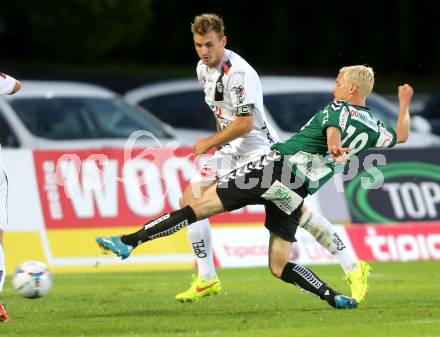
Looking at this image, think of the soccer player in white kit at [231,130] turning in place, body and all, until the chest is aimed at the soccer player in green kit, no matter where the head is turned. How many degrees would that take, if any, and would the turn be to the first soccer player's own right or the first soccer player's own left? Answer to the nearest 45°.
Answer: approximately 90° to the first soccer player's own left

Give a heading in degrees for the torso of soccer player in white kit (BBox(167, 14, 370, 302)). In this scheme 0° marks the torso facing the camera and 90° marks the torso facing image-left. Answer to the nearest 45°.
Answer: approximately 45°

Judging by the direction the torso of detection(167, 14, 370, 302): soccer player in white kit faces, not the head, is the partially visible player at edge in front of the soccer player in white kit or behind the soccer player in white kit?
in front

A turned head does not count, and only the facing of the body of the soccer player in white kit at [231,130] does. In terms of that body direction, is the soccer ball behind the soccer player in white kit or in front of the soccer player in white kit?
in front
